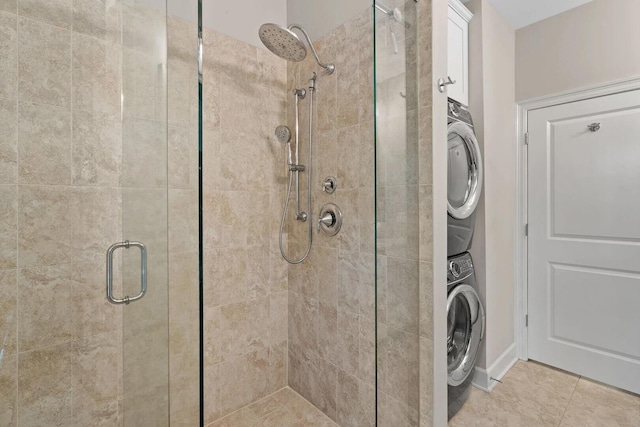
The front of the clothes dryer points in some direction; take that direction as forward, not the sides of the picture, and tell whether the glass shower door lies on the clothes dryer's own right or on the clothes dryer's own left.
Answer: on the clothes dryer's own right

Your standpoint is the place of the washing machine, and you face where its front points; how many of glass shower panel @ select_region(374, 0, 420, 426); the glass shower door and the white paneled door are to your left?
1

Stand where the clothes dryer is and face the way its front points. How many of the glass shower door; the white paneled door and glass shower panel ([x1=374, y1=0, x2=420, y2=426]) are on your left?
1

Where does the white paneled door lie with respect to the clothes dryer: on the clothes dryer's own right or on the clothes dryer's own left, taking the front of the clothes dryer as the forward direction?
on the clothes dryer's own left
